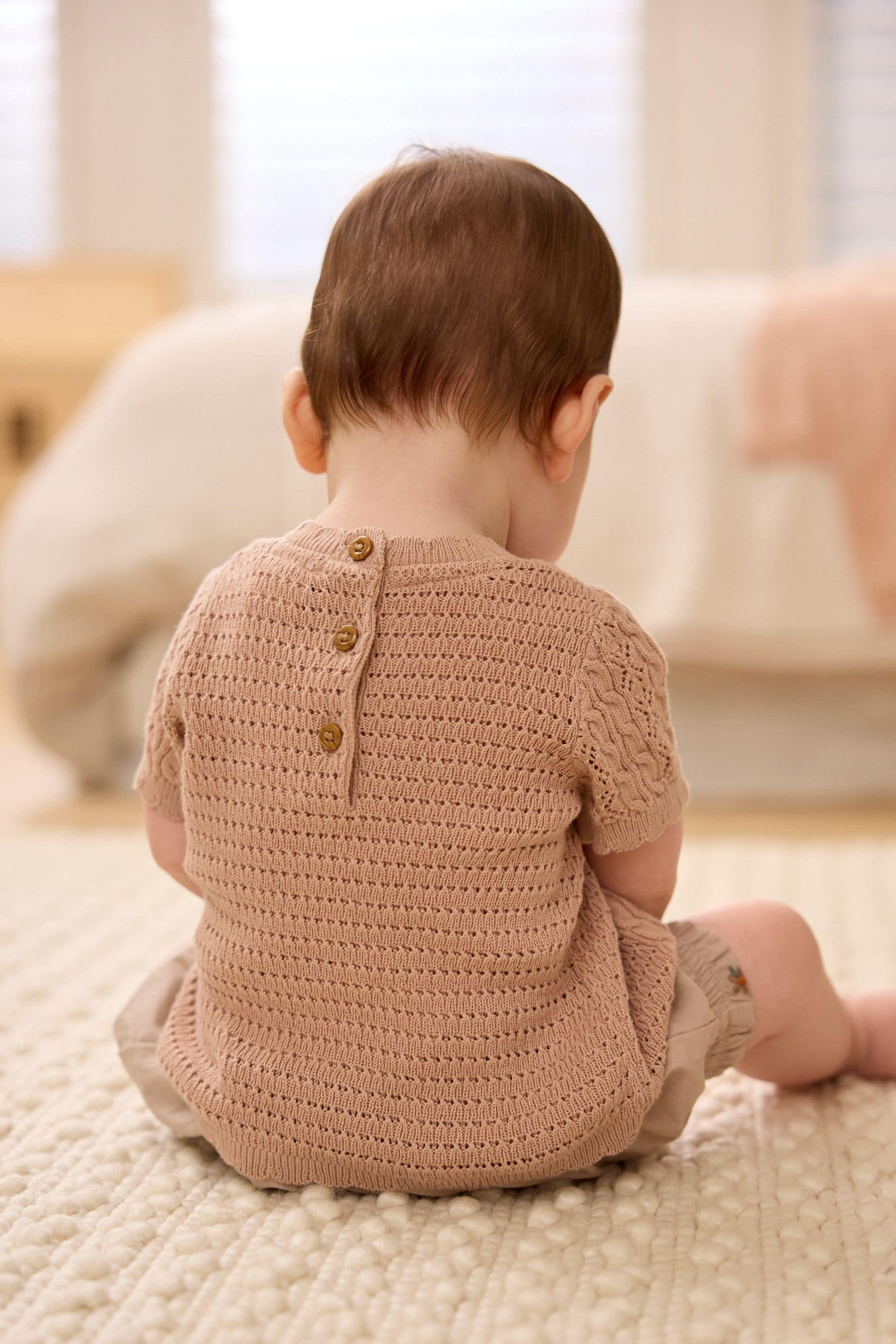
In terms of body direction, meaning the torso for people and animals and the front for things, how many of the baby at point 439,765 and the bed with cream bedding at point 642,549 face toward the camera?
1

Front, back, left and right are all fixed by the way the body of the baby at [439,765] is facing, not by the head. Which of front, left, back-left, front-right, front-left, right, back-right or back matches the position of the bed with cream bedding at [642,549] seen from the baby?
front-left

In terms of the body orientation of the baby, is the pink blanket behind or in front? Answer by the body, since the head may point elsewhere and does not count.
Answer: in front

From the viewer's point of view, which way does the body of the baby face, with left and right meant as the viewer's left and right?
facing away from the viewer and to the right of the viewer

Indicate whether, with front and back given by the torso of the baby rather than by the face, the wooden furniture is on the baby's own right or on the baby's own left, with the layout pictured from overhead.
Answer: on the baby's own left

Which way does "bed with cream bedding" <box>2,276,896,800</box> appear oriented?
toward the camera

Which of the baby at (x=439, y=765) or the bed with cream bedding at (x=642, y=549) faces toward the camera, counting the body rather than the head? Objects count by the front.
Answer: the bed with cream bedding

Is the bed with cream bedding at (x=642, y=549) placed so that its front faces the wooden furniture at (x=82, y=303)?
no

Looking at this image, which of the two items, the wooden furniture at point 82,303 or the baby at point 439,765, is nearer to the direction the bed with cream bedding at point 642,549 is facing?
the baby

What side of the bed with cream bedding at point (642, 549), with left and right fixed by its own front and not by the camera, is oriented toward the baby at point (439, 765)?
front
